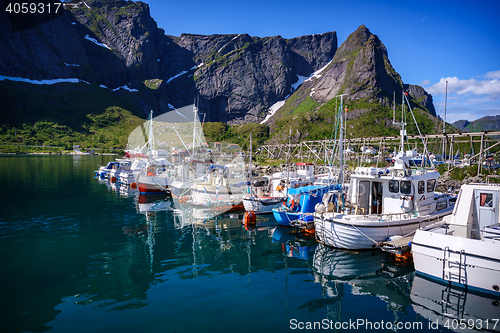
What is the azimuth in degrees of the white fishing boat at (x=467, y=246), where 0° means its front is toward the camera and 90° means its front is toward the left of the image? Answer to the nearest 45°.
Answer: approximately 225°

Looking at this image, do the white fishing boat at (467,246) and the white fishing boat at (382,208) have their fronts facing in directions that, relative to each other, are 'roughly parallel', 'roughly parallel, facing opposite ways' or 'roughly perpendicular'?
roughly parallel

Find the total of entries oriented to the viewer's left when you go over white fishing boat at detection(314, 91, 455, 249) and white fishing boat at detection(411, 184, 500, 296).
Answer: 0

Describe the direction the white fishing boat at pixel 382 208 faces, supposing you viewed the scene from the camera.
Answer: facing away from the viewer and to the right of the viewer

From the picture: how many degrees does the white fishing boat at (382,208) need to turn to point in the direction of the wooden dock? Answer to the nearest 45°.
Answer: approximately 135° to its right
